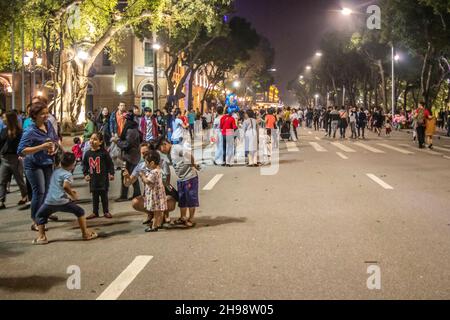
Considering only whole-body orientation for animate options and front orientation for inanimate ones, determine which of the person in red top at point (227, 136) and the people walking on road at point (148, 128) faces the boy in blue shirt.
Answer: the people walking on road at point (148, 128)

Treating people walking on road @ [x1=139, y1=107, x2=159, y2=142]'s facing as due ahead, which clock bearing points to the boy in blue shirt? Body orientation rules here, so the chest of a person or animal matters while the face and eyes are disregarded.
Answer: The boy in blue shirt is roughly at 12 o'clock from the people walking on road.

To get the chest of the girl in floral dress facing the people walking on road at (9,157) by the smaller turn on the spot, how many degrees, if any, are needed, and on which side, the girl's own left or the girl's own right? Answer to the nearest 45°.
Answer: approximately 45° to the girl's own right

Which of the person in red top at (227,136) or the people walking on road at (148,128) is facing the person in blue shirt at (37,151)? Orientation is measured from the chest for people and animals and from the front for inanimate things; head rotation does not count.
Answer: the people walking on road at (148,128)

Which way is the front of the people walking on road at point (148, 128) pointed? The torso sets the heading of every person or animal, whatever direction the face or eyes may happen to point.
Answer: toward the camera

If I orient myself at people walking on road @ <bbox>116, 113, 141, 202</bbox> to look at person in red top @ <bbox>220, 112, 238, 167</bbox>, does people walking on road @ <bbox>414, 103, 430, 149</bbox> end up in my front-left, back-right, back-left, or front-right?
front-right

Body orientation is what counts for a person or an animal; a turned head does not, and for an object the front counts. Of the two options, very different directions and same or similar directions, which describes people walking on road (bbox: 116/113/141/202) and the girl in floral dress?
same or similar directions

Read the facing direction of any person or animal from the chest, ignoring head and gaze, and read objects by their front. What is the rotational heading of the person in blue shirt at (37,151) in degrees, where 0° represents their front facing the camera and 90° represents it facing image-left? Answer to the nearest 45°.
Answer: approximately 315°
